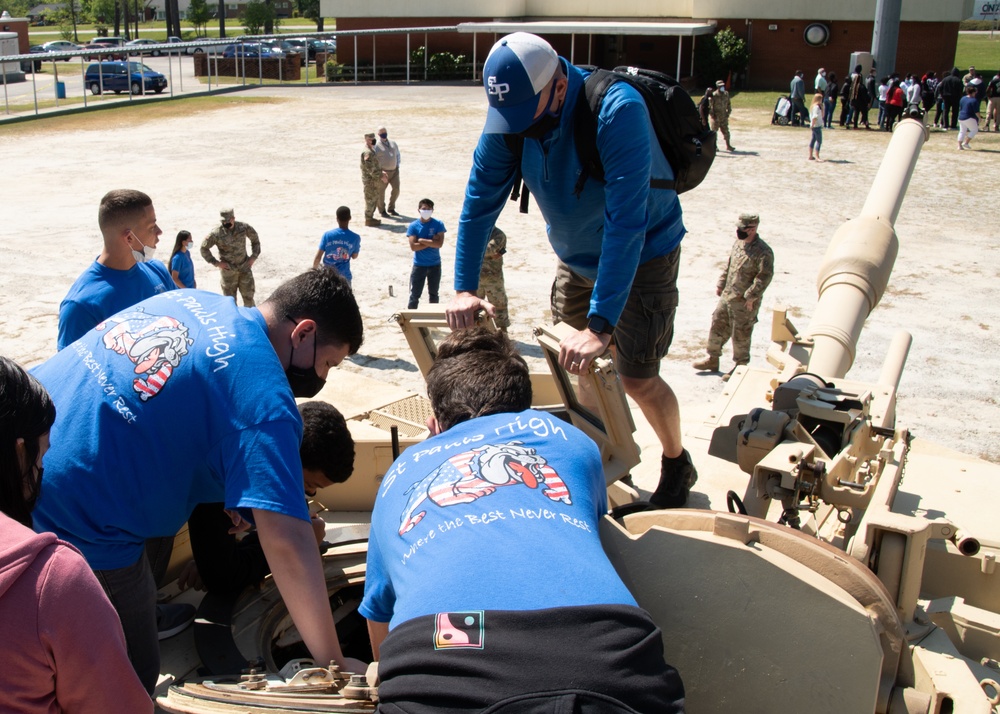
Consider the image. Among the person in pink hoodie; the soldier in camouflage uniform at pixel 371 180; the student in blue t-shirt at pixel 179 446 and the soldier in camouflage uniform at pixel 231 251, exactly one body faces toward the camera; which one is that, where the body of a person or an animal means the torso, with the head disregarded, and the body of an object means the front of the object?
the soldier in camouflage uniform at pixel 231 251

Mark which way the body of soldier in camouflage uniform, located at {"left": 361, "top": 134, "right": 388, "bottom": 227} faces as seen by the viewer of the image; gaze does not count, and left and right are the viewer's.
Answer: facing to the right of the viewer

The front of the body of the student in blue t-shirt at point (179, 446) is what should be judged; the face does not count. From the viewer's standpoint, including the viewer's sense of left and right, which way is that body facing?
facing away from the viewer and to the right of the viewer

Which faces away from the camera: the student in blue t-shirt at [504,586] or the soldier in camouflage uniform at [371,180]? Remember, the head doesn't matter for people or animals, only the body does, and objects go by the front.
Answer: the student in blue t-shirt

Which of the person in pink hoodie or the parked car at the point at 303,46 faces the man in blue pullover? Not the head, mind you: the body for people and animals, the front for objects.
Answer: the person in pink hoodie

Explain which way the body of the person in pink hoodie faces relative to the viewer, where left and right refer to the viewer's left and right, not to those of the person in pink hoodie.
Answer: facing away from the viewer and to the right of the viewer

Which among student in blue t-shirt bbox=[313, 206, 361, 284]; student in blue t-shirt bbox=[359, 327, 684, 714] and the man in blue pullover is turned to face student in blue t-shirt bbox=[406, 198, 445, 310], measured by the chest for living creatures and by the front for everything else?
student in blue t-shirt bbox=[359, 327, 684, 714]

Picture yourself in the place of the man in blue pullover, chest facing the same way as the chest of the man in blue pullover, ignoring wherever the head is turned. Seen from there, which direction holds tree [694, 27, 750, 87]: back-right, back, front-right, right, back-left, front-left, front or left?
back-right

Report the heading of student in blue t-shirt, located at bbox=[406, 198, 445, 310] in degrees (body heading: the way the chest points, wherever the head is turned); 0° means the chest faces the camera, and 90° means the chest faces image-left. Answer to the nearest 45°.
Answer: approximately 0°
